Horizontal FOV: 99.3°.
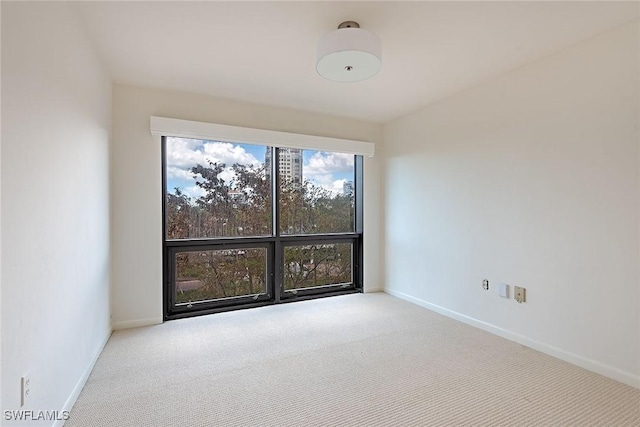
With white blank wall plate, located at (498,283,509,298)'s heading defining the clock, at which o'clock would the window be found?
The window is roughly at 1 o'clock from the white blank wall plate.

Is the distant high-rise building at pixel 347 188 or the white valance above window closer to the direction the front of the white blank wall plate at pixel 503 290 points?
the white valance above window

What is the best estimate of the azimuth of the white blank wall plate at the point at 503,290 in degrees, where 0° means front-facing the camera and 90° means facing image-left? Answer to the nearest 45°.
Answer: approximately 45°

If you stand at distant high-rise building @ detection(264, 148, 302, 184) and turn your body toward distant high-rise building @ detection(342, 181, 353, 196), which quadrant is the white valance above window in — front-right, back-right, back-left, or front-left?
back-right

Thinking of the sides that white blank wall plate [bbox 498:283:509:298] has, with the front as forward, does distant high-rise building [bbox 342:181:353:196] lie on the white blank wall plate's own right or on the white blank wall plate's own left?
on the white blank wall plate's own right

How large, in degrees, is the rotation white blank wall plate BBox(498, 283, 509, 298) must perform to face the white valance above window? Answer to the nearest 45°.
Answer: approximately 45° to its right

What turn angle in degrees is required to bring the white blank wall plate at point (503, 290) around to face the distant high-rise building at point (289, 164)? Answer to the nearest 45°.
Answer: approximately 45° to its right
